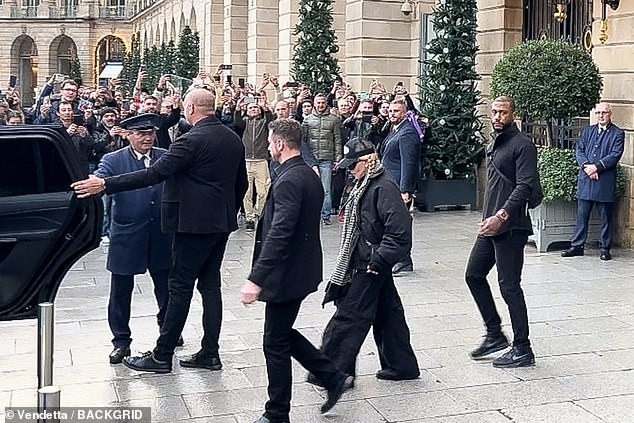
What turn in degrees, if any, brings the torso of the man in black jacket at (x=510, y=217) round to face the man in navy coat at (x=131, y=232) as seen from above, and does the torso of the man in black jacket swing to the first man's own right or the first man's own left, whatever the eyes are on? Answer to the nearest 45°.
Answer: approximately 45° to the first man's own right

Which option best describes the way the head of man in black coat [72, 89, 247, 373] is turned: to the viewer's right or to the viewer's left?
to the viewer's left

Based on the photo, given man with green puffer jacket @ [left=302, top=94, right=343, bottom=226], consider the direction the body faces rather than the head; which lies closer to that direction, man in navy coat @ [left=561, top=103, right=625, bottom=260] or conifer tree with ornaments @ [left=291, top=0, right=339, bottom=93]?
the man in navy coat

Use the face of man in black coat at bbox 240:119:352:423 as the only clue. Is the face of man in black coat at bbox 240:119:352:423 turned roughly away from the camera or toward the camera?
away from the camera

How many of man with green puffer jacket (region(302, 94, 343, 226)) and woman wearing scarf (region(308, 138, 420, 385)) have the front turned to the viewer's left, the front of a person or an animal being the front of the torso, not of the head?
1

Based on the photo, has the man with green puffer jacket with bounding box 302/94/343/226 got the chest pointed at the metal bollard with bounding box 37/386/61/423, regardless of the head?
yes

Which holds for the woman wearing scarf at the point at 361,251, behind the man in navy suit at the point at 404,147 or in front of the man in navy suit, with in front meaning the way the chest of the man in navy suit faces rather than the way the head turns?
in front

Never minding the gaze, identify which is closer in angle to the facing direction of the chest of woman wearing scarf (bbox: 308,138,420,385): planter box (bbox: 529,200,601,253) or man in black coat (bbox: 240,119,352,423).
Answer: the man in black coat

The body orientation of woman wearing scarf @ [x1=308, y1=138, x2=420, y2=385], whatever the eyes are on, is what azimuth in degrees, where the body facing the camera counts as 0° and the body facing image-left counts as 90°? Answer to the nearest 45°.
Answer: approximately 90°

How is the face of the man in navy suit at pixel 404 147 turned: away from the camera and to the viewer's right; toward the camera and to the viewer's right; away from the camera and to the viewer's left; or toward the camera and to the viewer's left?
toward the camera and to the viewer's left

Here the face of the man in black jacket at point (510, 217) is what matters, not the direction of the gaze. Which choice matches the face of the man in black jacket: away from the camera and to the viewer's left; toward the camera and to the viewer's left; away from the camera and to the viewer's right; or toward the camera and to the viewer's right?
toward the camera and to the viewer's left

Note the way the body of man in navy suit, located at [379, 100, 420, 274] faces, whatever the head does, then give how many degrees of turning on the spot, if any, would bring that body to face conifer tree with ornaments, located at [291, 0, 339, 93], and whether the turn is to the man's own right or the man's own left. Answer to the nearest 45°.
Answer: approximately 135° to the man's own right

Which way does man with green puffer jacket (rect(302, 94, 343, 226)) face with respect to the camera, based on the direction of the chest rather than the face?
toward the camera

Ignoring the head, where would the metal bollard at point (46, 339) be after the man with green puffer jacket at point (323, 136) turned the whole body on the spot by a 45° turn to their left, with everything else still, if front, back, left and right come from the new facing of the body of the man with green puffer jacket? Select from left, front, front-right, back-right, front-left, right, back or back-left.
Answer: front-right
